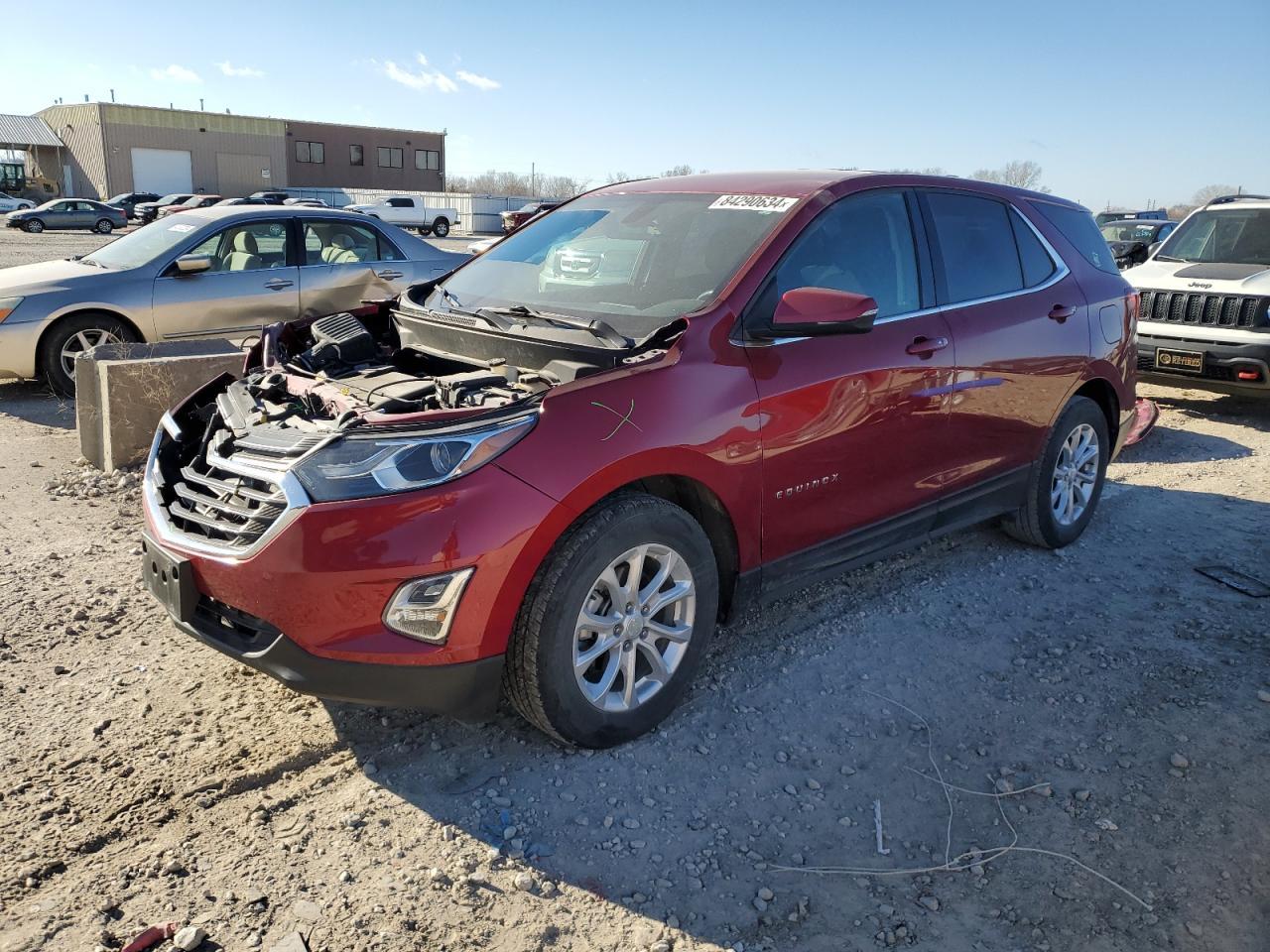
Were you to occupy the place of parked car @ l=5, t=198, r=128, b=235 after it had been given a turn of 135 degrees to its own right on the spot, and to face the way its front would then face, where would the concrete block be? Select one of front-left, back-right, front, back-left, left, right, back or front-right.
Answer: back-right

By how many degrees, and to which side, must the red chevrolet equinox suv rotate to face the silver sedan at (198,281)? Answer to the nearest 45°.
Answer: approximately 90° to its right

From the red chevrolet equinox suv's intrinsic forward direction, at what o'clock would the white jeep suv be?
The white jeep suv is roughly at 6 o'clock from the red chevrolet equinox suv.

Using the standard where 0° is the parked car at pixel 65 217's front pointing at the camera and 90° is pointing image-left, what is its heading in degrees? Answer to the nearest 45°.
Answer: approximately 90°

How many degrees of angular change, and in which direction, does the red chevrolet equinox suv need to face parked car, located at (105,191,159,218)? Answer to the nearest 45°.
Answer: approximately 90° to its right

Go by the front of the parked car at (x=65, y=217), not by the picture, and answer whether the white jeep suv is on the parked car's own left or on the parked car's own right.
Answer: on the parked car's own left

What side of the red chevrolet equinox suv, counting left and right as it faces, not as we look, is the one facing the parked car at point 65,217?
right

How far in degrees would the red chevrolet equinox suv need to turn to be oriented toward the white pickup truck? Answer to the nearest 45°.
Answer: approximately 135° to its right

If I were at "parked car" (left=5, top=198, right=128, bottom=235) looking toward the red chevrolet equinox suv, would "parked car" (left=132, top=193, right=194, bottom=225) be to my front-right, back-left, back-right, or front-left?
back-left

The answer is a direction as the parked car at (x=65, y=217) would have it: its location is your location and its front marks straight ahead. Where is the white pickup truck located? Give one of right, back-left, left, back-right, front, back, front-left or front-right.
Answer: back

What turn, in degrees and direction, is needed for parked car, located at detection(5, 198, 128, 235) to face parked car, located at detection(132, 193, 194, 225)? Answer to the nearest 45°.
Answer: approximately 135° to its right
